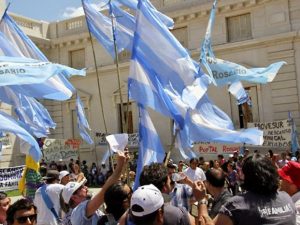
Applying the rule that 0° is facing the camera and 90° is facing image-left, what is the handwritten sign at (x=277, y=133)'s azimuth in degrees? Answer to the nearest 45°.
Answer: approximately 0°

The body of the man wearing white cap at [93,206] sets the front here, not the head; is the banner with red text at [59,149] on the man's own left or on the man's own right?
on the man's own left

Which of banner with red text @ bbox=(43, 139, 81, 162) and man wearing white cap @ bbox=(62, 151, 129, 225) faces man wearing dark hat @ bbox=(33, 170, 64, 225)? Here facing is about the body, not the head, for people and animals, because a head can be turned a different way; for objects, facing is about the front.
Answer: the banner with red text

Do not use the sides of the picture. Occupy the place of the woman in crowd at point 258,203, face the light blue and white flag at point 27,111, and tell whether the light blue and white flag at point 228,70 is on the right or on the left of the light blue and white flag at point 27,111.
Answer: right

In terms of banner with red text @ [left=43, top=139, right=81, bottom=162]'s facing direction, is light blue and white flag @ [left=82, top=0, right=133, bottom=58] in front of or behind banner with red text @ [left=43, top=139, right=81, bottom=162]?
in front

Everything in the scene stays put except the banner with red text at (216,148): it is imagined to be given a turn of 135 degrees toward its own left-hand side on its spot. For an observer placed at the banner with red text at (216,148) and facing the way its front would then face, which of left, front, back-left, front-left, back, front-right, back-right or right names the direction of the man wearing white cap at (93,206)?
back-right

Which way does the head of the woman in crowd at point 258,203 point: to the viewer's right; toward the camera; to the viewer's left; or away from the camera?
away from the camera

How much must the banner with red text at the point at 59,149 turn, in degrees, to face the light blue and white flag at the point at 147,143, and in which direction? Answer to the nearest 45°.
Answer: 0° — it already faces it

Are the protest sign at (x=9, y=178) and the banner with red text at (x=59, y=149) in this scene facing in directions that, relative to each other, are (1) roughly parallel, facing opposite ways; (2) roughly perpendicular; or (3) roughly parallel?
roughly parallel

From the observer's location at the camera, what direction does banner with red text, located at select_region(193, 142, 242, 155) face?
facing the viewer

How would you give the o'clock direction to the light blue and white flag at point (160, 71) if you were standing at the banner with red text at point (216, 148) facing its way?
The light blue and white flag is roughly at 12 o'clock from the banner with red text.

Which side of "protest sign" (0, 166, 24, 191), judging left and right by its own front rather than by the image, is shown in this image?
front

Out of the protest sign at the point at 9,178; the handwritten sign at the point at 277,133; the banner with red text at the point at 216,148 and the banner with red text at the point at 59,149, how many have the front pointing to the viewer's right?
0

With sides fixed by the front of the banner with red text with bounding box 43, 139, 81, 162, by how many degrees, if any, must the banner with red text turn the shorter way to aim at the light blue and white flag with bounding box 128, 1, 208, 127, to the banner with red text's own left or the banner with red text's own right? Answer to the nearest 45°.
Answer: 0° — it already faces it
